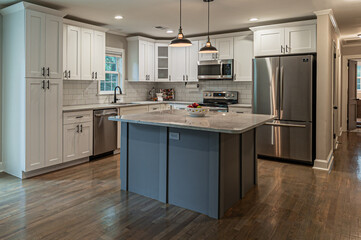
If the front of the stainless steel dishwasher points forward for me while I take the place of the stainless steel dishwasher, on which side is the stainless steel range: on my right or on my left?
on my left

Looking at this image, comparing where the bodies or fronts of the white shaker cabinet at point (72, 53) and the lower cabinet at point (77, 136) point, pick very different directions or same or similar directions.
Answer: same or similar directions

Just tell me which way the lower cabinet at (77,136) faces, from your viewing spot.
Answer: facing the viewer and to the right of the viewer

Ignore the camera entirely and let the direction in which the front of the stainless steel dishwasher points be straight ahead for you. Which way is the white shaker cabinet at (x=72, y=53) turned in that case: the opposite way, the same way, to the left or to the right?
the same way

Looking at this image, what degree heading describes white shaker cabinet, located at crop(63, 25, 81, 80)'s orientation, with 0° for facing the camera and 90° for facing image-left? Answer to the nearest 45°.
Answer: approximately 315°

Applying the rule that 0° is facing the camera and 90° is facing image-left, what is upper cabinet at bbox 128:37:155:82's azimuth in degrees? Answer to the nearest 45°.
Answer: approximately 315°

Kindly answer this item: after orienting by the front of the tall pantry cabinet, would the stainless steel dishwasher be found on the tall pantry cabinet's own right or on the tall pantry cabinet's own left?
on the tall pantry cabinet's own left

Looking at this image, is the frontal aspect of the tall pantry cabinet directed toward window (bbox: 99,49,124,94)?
no

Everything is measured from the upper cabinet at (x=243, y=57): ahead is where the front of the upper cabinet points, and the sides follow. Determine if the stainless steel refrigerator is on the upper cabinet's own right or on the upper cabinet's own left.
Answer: on the upper cabinet's own left
